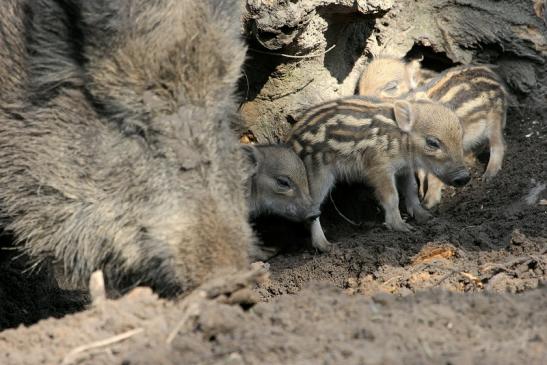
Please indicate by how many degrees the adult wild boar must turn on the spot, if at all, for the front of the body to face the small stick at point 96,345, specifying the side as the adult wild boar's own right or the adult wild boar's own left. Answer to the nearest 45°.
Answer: approximately 45° to the adult wild boar's own right

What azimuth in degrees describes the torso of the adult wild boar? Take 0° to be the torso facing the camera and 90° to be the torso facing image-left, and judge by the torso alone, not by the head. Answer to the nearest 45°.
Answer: approximately 315°
